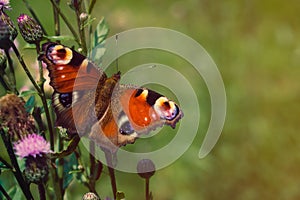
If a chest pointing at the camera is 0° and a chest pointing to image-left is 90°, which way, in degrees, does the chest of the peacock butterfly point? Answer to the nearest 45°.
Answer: approximately 225°
